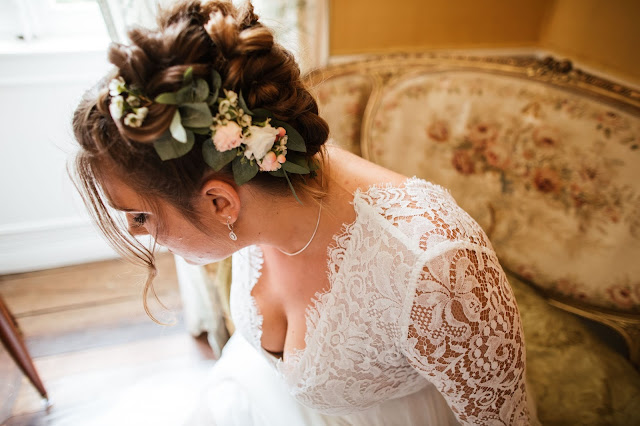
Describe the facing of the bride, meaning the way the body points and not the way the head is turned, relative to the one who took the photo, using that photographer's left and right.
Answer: facing the viewer and to the left of the viewer

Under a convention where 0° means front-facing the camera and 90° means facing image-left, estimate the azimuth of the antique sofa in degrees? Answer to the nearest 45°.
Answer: approximately 45°

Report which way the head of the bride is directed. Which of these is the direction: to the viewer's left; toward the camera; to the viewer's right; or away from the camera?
to the viewer's left

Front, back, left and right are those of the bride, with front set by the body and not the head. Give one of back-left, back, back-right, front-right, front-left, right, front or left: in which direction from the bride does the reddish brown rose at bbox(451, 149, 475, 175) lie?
back
